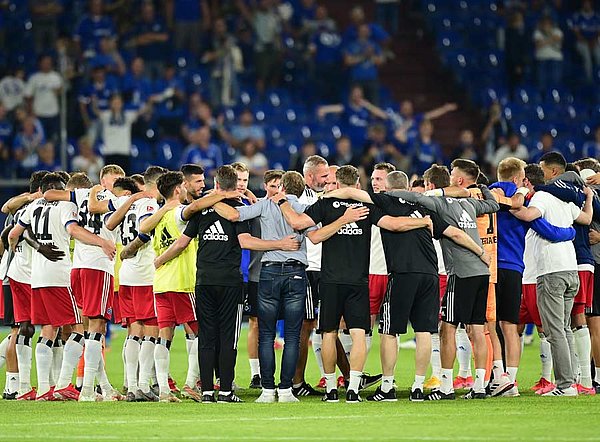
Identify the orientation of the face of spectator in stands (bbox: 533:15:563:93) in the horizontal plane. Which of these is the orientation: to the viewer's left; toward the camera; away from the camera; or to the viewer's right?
toward the camera

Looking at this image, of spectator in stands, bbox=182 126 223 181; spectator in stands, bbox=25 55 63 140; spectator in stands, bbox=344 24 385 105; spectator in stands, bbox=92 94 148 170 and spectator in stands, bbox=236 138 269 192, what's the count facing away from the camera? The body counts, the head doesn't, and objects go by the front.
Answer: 0

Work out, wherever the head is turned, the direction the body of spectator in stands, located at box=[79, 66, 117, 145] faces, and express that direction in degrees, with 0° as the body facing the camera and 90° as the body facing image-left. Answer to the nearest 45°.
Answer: approximately 0°

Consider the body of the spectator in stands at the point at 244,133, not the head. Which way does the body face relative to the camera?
toward the camera

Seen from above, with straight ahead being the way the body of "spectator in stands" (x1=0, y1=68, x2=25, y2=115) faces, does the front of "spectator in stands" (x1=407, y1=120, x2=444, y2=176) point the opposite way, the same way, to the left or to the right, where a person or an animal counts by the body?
the same way

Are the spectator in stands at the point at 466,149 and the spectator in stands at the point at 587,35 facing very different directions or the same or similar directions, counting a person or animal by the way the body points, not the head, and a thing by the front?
same or similar directions

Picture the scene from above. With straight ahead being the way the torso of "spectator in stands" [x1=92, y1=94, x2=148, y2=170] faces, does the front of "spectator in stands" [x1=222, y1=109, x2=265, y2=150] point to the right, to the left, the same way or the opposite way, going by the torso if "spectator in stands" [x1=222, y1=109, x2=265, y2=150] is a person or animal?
the same way

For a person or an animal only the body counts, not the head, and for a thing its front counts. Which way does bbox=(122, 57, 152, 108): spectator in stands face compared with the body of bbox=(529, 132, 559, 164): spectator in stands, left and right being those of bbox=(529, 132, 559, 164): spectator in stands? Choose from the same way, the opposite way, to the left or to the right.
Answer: the same way

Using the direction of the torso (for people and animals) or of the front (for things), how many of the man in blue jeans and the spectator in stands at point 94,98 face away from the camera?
1

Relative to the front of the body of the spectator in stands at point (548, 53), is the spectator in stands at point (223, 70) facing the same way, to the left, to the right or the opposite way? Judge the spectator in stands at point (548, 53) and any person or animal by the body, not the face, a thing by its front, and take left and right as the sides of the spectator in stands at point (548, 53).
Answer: the same way

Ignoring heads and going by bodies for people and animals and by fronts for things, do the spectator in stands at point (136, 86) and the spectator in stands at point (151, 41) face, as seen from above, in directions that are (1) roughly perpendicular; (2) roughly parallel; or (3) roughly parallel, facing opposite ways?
roughly parallel

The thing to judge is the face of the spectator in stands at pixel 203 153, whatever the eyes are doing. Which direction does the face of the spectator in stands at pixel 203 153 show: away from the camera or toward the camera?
toward the camera

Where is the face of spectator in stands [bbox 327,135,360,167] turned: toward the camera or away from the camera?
toward the camera

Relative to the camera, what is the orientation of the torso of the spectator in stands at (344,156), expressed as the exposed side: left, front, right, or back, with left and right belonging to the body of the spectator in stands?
front

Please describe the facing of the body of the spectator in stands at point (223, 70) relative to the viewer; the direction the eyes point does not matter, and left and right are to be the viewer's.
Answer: facing the viewer

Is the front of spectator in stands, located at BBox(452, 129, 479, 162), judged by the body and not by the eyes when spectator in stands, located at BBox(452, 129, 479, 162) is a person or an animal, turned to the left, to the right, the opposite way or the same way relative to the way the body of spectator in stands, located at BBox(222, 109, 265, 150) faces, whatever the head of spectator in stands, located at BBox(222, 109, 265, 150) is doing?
the same way

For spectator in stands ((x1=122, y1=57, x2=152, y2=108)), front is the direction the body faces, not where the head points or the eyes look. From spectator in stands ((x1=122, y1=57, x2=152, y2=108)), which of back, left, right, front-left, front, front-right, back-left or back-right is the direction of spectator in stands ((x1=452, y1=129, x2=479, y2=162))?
left
